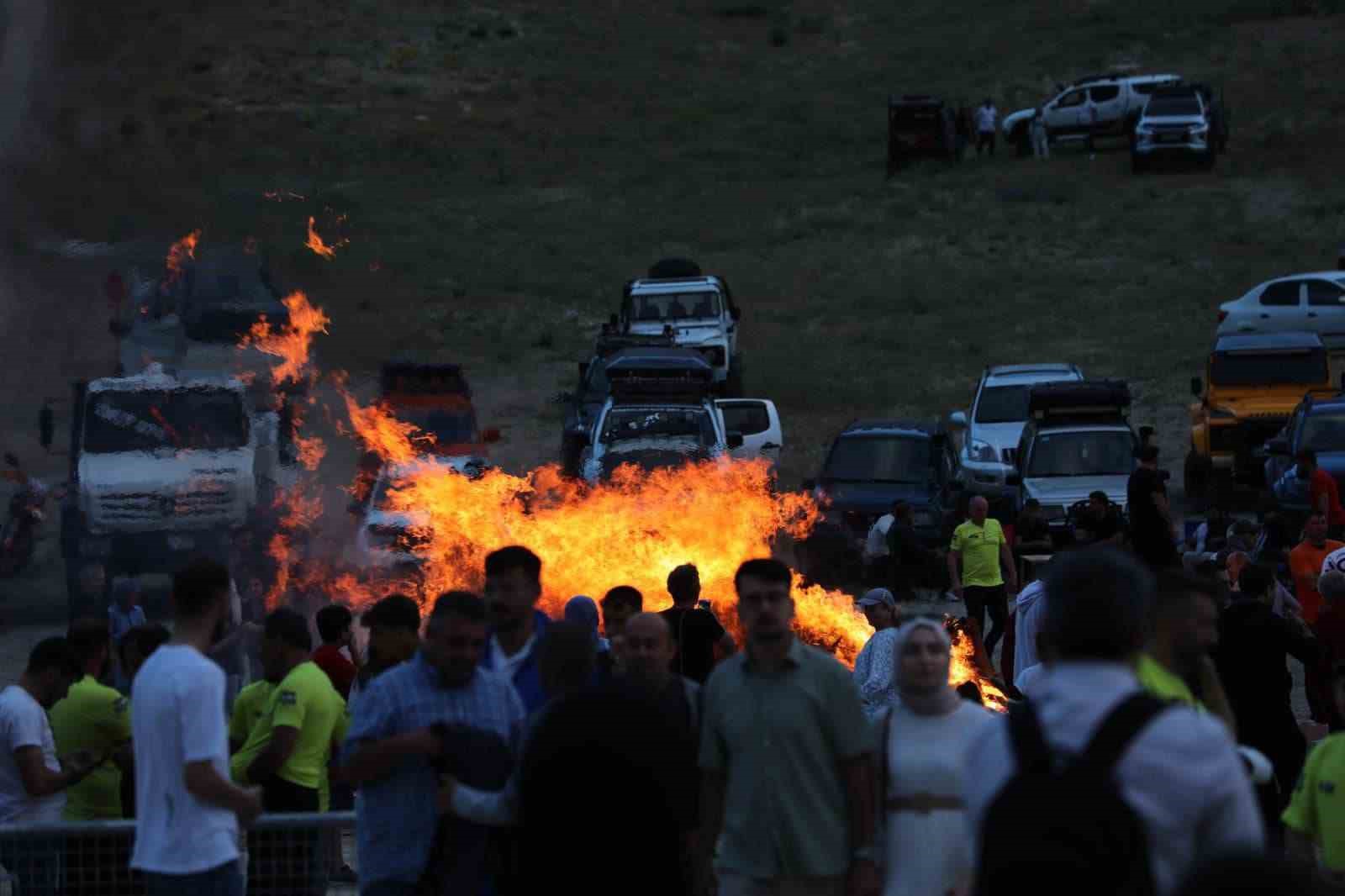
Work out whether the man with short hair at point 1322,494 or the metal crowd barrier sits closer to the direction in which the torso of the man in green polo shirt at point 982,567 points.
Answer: the metal crowd barrier

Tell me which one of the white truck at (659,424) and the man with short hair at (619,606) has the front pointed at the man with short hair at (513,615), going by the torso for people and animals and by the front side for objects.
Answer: the white truck

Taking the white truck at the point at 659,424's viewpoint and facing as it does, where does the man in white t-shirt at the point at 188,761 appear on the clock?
The man in white t-shirt is roughly at 12 o'clock from the white truck.

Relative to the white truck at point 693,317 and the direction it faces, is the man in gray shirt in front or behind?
in front

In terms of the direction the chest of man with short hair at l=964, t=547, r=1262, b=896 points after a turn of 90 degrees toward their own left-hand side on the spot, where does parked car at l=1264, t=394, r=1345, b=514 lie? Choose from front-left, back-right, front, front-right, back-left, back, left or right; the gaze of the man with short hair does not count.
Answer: right

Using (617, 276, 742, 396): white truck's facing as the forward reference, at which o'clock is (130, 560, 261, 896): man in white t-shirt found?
The man in white t-shirt is roughly at 12 o'clock from the white truck.

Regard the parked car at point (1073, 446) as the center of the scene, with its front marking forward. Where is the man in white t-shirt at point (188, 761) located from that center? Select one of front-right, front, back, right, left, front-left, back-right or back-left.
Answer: front

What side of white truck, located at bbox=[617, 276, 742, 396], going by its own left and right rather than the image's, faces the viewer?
front

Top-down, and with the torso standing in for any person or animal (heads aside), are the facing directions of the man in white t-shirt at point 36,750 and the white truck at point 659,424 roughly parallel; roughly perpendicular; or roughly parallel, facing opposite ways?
roughly perpendicular

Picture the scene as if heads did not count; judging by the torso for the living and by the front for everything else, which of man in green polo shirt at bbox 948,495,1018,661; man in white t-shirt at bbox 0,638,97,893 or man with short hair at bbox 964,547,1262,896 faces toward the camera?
the man in green polo shirt

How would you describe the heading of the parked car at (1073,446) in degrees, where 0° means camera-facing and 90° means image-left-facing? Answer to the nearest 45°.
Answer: approximately 0°

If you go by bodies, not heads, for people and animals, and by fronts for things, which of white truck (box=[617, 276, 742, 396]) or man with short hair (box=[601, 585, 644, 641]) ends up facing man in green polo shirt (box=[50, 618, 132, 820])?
the white truck

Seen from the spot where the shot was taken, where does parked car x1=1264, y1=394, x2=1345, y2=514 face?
facing the viewer and to the left of the viewer

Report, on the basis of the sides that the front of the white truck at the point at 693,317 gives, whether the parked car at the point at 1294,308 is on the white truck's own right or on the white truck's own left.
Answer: on the white truck's own left
